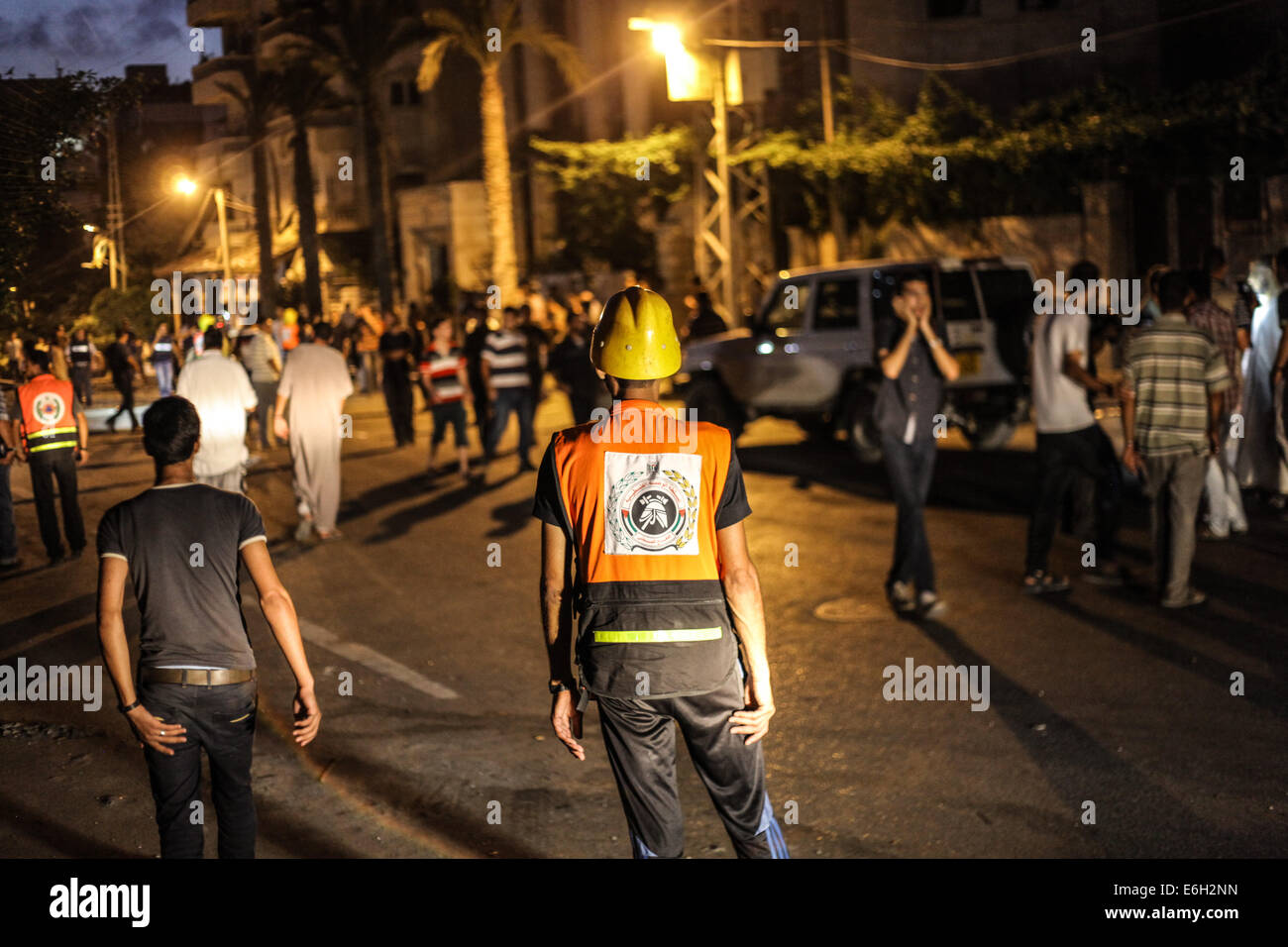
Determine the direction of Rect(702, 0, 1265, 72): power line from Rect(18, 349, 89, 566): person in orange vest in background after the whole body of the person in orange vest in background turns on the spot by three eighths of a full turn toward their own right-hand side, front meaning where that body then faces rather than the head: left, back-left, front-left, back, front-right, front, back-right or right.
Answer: left

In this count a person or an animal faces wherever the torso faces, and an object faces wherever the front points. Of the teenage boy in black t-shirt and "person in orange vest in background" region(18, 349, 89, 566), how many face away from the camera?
2

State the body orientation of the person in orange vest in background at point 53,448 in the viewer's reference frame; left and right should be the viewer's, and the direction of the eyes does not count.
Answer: facing away from the viewer

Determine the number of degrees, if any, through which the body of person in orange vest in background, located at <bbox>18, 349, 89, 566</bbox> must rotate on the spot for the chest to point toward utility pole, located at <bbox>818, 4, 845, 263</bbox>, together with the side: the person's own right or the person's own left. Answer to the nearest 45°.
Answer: approximately 45° to the person's own right

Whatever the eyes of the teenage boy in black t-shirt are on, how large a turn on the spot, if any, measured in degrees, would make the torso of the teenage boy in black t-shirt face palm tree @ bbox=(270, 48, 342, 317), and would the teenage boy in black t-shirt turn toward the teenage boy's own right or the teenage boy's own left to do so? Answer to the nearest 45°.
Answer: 0° — they already face it

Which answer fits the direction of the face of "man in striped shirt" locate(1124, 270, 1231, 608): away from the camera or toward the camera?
away from the camera

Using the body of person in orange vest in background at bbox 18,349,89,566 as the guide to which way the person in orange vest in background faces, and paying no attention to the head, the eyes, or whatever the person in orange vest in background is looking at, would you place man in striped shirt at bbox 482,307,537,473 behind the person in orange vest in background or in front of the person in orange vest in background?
in front

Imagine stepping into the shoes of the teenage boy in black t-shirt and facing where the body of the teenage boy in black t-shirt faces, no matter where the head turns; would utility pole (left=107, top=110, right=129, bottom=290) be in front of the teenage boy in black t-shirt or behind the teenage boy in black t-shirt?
in front

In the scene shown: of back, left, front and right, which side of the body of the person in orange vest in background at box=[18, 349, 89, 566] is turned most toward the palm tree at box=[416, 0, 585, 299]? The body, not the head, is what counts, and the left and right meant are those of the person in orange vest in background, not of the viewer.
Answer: front

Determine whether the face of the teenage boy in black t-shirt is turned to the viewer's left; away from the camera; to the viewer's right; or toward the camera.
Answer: away from the camera

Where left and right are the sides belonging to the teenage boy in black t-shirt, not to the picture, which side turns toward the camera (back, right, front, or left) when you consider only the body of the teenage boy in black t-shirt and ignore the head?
back
